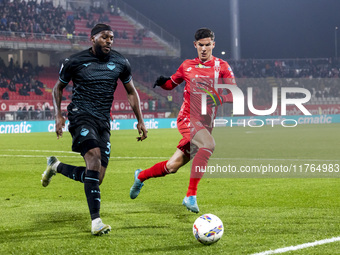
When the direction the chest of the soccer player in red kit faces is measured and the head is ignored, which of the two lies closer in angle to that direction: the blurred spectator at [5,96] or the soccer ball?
the soccer ball

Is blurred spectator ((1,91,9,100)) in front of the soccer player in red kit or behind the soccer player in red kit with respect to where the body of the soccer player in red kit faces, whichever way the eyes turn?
behind

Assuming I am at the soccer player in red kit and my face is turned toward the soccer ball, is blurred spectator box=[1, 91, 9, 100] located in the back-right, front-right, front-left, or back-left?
back-right
